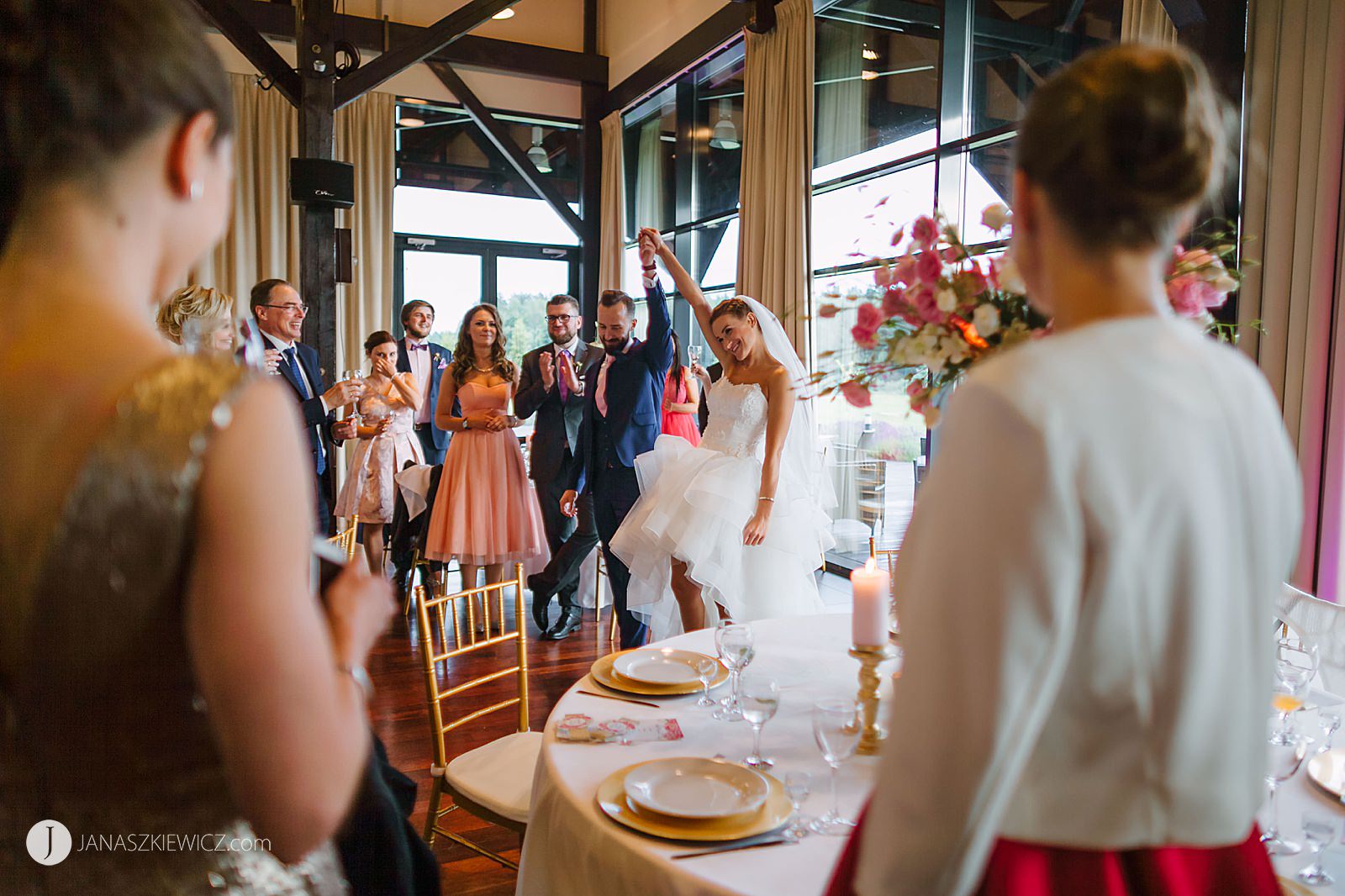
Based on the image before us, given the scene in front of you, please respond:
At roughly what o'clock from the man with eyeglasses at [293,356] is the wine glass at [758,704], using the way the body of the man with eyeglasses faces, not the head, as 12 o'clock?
The wine glass is roughly at 1 o'clock from the man with eyeglasses.

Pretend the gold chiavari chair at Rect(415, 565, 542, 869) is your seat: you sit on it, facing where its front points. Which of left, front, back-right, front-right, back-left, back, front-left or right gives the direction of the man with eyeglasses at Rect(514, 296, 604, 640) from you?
back-left

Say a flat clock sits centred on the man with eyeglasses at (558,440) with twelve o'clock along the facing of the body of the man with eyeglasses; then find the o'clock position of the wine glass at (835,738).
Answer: The wine glass is roughly at 12 o'clock from the man with eyeglasses.

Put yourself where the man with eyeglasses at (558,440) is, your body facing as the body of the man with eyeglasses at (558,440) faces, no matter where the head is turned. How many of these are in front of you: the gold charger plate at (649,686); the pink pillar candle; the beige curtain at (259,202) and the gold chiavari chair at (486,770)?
3

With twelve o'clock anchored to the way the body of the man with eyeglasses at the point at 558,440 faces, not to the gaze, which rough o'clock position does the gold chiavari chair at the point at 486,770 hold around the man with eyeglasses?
The gold chiavari chair is roughly at 12 o'clock from the man with eyeglasses.

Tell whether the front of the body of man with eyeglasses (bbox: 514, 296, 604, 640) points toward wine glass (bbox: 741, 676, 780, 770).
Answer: yes

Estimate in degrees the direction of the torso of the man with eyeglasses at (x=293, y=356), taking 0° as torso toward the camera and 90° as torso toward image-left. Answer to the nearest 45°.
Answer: approximately 315°

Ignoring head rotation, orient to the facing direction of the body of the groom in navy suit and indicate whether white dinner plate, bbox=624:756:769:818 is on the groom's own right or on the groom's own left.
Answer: on the groom's own left

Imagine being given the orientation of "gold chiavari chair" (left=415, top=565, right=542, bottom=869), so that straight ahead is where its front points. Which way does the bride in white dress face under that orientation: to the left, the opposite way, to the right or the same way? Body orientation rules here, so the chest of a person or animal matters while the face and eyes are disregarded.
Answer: to the right
